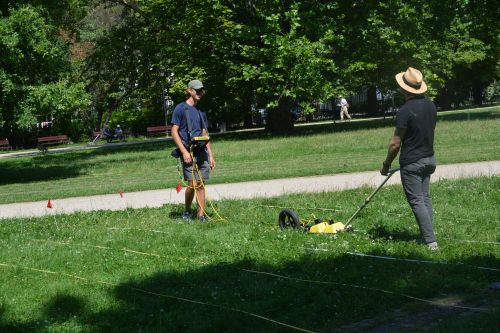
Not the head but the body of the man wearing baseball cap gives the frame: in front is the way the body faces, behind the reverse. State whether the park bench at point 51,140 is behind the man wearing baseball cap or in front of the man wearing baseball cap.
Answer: behind

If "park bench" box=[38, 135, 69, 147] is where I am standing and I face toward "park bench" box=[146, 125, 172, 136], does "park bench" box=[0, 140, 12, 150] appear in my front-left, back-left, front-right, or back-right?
back-left

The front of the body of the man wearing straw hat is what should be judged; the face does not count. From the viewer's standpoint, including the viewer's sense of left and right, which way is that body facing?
facing away from the viewer and to the left of the viewer

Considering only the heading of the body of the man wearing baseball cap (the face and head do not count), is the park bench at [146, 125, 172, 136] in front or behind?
behind

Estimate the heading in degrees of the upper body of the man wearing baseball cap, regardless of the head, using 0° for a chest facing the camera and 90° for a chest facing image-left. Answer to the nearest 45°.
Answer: approximately 315°

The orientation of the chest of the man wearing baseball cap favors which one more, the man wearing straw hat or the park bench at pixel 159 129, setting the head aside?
the man wearing straw hat

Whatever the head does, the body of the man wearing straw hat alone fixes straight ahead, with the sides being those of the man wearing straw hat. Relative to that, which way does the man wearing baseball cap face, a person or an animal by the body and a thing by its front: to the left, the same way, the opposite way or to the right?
the opposite way

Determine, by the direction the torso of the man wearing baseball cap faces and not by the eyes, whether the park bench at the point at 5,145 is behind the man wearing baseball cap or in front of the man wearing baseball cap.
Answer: behind
